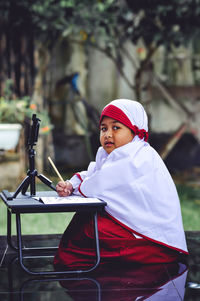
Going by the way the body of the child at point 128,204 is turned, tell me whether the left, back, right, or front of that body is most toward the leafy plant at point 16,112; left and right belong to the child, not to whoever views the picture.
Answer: right

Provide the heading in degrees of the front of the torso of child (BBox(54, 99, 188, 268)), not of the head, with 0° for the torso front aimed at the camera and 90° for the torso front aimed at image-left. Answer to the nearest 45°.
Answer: approximately 90°

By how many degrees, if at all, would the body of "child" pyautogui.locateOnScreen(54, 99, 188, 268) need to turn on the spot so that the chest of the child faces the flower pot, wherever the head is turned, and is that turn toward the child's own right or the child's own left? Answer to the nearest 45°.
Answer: approximately 90° to the child's own right
